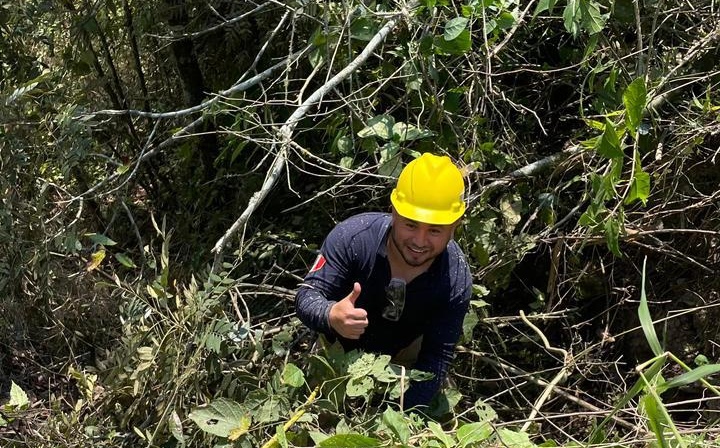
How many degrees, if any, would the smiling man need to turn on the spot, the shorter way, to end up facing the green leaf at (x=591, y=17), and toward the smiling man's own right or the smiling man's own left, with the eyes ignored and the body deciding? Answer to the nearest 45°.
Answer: approximately 90° to the smiling man's own left

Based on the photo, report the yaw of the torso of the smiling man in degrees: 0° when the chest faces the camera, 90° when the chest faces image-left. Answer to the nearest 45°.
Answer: approximately 0°

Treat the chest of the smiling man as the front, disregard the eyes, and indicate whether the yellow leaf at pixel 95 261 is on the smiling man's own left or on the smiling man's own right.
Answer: on the smiling man's own right

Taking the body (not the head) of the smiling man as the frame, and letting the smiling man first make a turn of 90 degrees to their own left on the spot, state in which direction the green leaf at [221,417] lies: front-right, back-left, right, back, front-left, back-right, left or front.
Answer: back-right

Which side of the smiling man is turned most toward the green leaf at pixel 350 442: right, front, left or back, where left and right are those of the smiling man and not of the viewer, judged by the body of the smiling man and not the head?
front

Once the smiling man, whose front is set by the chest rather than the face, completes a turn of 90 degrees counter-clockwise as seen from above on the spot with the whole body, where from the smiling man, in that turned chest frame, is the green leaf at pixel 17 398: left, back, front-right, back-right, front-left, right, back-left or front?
back

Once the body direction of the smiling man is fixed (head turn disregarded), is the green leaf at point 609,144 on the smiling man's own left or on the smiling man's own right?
on the smiling man's own left

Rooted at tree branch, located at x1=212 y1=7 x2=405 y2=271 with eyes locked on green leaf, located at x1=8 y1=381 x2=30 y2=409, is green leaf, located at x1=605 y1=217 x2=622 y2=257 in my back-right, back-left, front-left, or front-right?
back-left

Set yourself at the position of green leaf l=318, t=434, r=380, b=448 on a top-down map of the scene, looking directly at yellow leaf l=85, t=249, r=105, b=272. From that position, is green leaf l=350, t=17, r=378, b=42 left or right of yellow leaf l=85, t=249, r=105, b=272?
right

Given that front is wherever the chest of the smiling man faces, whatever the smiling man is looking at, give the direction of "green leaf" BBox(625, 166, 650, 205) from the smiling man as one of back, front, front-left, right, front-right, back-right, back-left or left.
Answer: left

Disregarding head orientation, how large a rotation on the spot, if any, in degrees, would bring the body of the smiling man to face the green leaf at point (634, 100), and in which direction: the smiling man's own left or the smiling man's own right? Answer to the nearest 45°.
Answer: approximately 90° to the smiling man's own left

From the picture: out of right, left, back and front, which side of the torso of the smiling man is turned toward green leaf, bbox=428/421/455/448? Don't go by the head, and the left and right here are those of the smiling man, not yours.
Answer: front
